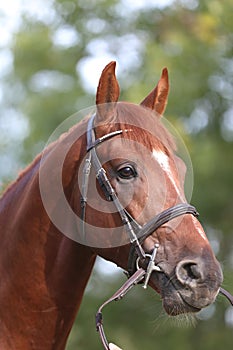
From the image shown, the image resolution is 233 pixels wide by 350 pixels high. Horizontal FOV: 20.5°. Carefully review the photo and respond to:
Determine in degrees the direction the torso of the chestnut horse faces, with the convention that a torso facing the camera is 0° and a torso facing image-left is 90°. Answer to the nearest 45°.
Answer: approximately 315°
